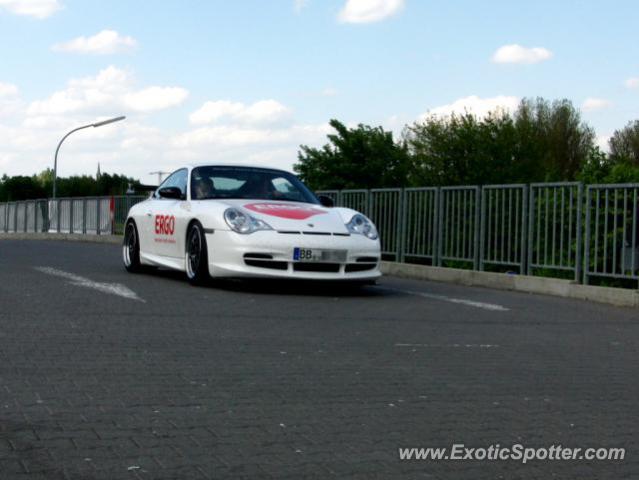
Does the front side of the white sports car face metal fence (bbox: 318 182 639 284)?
no

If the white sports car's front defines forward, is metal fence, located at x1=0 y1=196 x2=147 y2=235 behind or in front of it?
behind

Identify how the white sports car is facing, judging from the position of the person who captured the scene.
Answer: facing the viewer and to the right of the viewer
